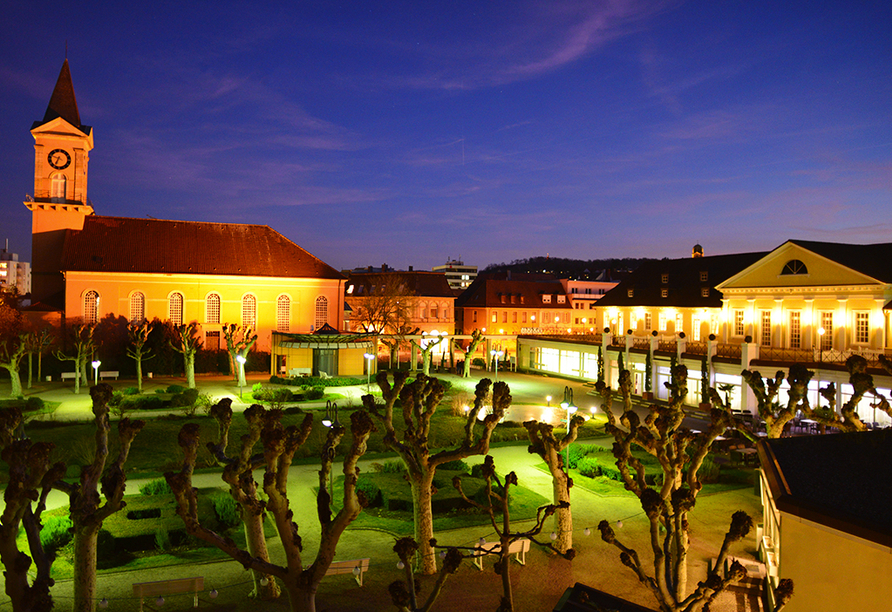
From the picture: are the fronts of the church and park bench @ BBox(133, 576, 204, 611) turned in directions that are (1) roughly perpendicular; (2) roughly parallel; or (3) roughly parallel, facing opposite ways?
roughly perpendicular

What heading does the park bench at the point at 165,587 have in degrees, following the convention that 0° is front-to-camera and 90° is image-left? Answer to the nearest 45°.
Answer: approximately 180°

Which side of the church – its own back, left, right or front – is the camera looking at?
left

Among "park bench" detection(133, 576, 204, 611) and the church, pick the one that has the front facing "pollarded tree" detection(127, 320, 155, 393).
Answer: the park bench

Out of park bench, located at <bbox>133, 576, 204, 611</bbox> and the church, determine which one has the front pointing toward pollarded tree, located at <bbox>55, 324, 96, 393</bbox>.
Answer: the park bench

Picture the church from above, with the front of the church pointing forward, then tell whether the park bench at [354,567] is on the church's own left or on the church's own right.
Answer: on the church's own left

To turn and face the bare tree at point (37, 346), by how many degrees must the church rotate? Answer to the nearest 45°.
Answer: approximately 90° to its left

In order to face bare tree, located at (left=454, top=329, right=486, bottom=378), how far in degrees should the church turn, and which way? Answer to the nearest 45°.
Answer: approximately 135° to its left

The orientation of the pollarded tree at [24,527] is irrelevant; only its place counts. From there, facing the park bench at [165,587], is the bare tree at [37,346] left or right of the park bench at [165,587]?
left
